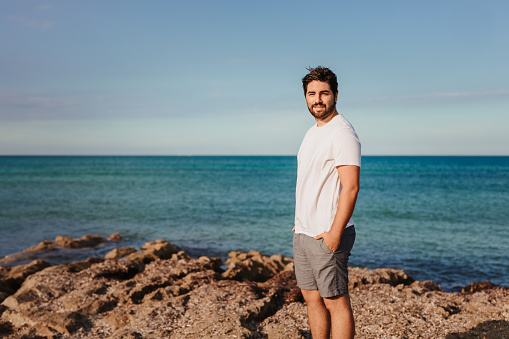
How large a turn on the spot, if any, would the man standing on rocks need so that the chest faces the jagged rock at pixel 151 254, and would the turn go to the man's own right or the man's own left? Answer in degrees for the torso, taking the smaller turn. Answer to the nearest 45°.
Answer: approximately 90° to the man's own right

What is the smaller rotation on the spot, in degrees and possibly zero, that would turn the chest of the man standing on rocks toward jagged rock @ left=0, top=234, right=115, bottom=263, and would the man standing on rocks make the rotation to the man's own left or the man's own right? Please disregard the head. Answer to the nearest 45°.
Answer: approximately 90° to the man's own right

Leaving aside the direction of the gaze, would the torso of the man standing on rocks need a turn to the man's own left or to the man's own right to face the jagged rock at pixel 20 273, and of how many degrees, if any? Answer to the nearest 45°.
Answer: approximately 90° to the man's own right

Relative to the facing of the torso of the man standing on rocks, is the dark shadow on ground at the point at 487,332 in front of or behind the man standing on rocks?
behind

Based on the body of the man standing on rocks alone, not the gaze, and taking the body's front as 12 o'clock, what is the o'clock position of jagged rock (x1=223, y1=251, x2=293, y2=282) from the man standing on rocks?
The jagged rock is roughly at 4 o'clock from the man standing on rocks.

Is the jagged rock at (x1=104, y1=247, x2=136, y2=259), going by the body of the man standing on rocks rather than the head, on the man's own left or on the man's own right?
on the man's own right

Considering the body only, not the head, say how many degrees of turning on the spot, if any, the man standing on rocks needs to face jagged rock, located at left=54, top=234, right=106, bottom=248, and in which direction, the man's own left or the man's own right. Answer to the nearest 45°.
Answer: approximately 90° to the man's own right

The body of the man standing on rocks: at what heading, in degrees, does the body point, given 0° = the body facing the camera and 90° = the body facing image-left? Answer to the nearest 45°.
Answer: approximately 45°
